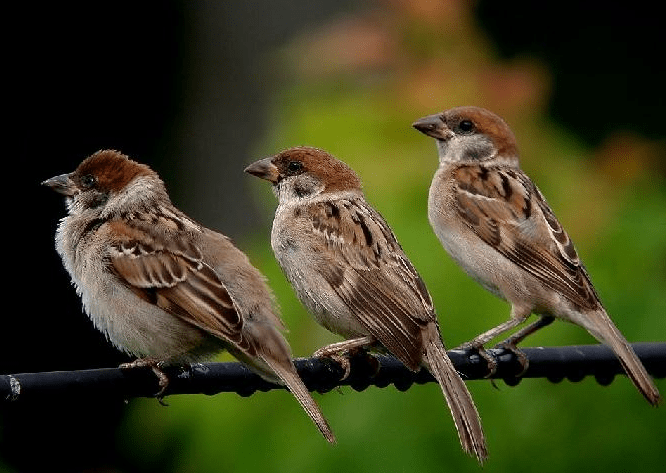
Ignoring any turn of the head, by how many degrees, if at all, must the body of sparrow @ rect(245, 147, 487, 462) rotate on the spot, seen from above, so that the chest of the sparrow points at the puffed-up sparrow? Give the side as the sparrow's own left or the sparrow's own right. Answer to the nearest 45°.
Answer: approximately 45° to the sparrow's own left

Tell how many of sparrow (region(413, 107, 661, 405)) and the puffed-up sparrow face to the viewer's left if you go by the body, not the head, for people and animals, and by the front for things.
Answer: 2

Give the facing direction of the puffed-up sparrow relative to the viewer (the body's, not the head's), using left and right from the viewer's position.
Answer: facing to the left of the viewer

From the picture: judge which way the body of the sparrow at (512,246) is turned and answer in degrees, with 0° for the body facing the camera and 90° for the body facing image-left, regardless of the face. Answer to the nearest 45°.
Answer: approximately 90°

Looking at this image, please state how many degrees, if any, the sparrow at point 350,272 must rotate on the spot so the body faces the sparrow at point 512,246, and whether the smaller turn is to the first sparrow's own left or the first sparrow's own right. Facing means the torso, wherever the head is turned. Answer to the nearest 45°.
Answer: approximately 135° to the first sparrow's own right

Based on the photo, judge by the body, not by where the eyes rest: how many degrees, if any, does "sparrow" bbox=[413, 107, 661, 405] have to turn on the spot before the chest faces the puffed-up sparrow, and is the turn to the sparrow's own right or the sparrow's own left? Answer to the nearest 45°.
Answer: approximately 45° to the sparrow's own left

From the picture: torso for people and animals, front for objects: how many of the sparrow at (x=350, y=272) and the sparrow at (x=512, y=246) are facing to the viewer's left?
2

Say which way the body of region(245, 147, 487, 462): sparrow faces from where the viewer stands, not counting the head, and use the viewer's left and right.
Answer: facing to the left of the viewer
